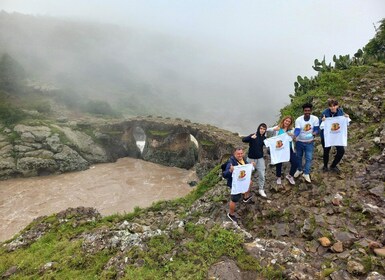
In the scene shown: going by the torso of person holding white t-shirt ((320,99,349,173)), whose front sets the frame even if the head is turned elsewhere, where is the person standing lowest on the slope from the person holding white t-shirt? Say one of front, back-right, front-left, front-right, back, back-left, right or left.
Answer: front-right

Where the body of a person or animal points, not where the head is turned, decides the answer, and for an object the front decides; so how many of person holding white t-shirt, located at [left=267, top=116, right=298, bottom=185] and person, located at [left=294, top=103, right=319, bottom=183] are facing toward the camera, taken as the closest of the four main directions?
2

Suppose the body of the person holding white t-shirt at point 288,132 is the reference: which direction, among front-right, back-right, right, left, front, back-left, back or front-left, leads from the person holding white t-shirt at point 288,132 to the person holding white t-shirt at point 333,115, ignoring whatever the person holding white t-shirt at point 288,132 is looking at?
left

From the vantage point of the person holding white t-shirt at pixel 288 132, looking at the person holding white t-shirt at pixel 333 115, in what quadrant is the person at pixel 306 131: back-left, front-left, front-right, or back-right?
front-right

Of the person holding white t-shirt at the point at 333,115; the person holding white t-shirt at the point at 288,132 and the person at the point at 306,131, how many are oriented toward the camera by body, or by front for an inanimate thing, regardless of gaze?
3

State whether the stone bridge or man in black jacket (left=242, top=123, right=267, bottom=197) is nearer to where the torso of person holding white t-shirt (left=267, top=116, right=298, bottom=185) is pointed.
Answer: the man in black jacket

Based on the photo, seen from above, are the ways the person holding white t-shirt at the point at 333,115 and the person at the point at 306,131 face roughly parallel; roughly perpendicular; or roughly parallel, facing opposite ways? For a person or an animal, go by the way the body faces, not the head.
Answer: roughly parallel

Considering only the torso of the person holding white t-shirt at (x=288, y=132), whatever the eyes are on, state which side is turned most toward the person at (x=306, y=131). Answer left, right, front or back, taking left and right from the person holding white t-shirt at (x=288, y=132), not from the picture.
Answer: left

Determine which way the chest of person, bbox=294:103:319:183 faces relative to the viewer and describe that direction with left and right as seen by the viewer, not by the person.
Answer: facing the viewer

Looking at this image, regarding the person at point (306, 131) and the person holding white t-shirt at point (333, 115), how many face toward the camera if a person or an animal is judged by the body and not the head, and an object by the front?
2

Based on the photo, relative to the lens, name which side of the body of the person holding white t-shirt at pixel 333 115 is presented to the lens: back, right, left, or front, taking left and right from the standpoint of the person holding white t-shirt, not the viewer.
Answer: front

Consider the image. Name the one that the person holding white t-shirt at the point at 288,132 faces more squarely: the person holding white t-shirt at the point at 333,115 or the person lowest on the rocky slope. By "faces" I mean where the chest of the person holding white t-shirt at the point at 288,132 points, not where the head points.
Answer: the person lowest on the rocky slope

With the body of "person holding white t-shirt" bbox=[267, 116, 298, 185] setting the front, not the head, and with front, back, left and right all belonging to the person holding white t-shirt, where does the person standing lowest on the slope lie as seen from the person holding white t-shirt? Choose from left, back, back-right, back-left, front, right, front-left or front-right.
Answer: front-right

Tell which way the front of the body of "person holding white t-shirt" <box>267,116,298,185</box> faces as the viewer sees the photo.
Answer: toward the camera

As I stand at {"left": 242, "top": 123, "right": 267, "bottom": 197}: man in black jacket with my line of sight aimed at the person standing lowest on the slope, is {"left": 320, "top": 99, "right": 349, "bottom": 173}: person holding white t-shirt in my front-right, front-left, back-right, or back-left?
back-left

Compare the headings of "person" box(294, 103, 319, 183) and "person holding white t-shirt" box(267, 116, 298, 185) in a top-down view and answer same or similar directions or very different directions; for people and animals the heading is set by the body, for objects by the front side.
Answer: same or similar directions
